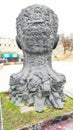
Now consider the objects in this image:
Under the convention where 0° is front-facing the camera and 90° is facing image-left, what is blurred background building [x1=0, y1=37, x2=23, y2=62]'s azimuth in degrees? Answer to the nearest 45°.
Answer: approximately 0°

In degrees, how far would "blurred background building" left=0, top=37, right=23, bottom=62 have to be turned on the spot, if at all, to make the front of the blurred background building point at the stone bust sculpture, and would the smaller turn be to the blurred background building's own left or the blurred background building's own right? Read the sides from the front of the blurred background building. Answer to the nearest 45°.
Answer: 0° — it already faces it
